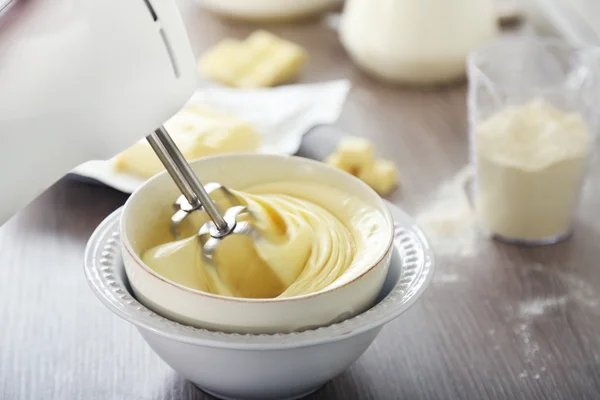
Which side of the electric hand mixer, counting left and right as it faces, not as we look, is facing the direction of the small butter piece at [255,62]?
left

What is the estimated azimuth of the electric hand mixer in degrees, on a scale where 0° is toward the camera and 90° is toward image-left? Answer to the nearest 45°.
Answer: approximately 270°

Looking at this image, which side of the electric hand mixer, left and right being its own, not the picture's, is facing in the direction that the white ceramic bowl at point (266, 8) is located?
left

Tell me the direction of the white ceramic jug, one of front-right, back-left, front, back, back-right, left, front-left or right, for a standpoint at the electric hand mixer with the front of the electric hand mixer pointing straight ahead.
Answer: front-left
